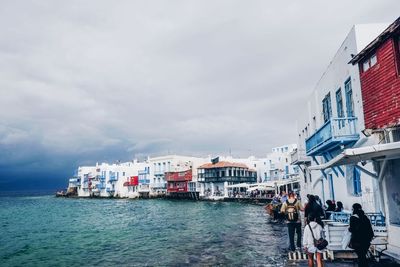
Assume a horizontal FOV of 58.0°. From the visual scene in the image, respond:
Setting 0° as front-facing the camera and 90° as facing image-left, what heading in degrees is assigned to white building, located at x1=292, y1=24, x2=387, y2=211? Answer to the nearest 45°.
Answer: approximately 90°

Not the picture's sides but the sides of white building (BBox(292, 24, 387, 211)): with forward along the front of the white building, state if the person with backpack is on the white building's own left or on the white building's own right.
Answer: on the white building's own left

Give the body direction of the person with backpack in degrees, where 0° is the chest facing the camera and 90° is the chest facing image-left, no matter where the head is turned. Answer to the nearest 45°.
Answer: approximately 180°

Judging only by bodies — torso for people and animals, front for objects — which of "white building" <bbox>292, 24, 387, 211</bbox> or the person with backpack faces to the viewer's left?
the white building

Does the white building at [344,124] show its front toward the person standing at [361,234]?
no

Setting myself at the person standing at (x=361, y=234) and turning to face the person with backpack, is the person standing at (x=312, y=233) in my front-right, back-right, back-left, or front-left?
front-left

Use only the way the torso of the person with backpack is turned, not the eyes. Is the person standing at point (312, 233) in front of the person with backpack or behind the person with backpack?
behind

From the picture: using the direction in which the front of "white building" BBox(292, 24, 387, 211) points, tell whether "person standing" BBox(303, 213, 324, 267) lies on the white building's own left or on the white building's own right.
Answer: on the white building's own left

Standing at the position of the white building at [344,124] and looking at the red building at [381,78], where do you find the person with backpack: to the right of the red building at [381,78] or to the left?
right

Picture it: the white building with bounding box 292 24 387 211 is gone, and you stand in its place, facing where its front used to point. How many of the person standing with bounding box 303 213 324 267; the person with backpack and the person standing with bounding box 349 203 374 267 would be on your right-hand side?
0

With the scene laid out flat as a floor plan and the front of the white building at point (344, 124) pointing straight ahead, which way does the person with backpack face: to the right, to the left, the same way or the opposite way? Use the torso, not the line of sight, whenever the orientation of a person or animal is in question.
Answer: to the right

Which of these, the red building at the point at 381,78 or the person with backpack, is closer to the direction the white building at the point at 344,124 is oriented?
the person with backpack

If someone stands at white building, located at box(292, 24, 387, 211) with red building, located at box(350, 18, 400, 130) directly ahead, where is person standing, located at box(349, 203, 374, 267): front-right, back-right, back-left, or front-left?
front-right

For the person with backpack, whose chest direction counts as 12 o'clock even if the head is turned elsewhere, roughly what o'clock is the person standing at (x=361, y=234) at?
The person standing is roughly at 5 o'clock from the person with backpack.
